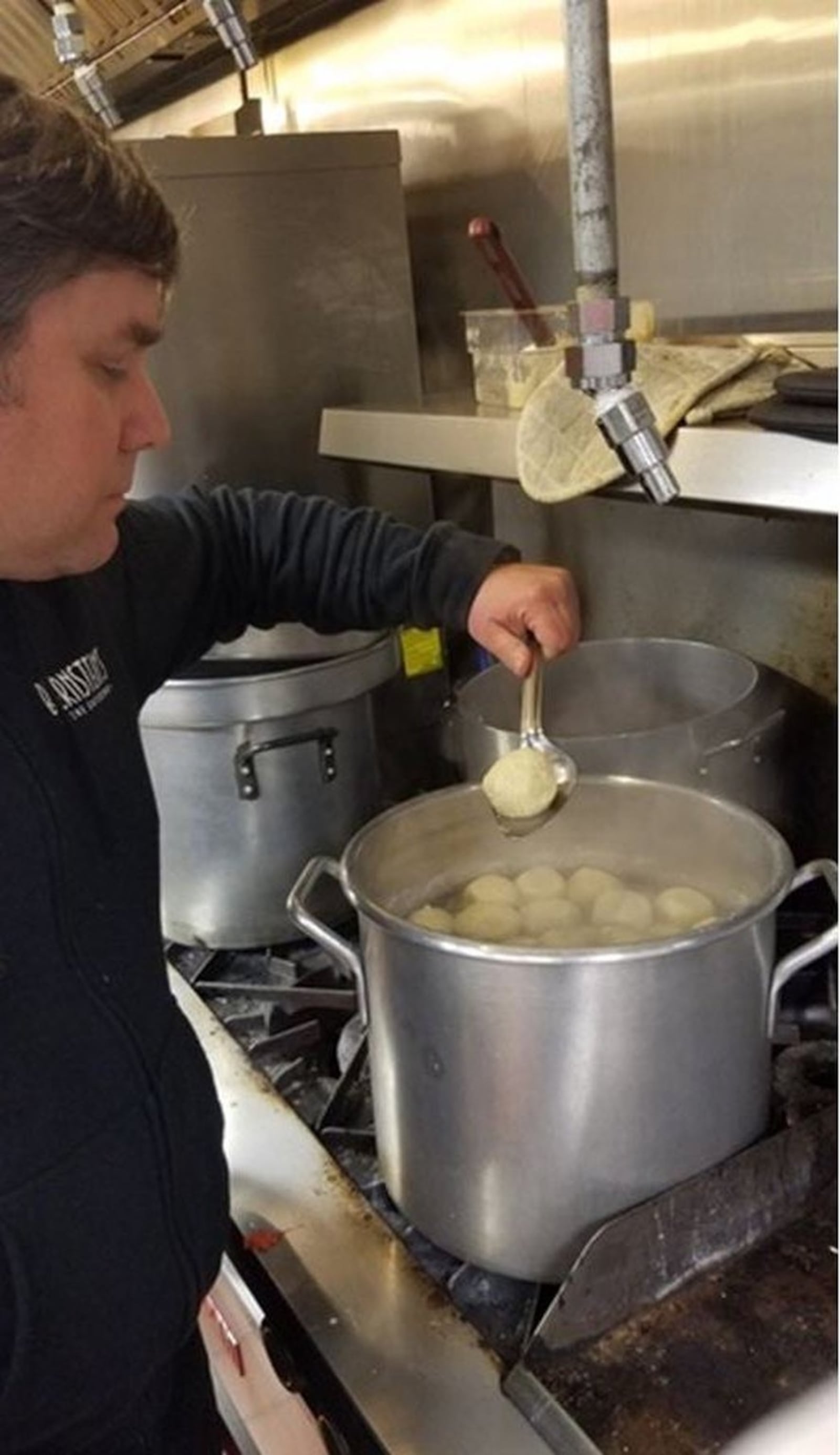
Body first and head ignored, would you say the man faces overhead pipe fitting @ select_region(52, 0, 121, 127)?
no

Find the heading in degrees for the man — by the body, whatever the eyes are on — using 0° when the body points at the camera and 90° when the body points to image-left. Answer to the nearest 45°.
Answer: approximately 315°

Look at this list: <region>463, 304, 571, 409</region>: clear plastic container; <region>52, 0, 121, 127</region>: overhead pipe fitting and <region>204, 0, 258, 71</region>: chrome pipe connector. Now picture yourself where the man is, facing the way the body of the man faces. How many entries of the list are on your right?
0

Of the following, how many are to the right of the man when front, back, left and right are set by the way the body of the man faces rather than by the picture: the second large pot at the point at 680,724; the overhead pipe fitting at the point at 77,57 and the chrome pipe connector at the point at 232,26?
0

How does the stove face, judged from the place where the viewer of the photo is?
facing the viewer and to the left of the viewer

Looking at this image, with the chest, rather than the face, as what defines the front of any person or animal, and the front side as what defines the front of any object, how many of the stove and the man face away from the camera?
0

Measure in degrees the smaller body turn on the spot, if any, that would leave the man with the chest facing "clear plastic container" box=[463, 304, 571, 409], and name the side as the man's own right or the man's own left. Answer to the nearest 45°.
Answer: approximately 90° to the man's own left

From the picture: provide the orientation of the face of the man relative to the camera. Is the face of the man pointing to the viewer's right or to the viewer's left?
to the viewer's right
